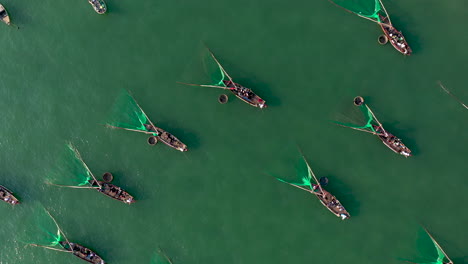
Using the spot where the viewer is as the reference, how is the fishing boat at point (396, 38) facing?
facing the viewer and to the right of the viewer

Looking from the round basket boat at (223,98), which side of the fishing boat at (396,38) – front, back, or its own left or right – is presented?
right

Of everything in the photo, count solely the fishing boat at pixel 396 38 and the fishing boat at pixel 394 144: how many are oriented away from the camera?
0
